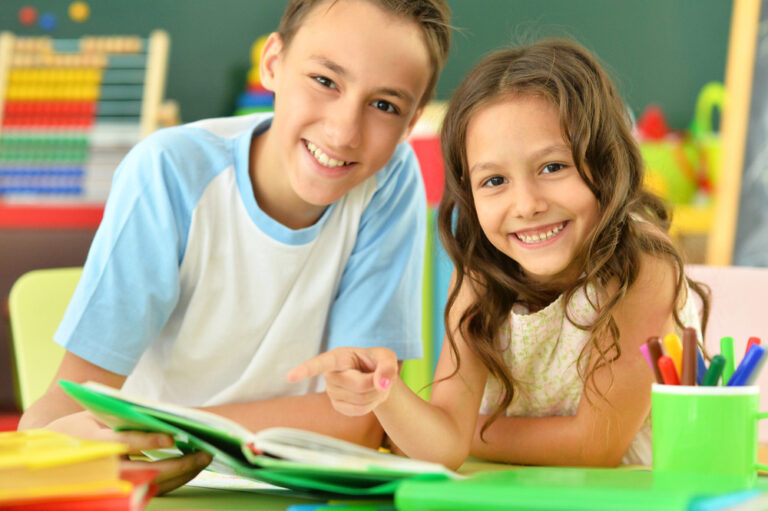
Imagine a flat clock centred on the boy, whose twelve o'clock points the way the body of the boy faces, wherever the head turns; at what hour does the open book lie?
The open book is roughly at 12 o'clock from the boy.

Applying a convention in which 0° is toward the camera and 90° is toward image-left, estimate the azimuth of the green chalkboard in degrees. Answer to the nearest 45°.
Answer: approximately 0°

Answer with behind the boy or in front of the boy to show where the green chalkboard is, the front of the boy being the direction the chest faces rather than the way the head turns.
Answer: behind

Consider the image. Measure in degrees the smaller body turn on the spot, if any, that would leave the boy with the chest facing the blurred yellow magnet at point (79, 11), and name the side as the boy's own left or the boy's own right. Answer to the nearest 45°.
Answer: approximately 180°

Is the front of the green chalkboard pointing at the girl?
yes

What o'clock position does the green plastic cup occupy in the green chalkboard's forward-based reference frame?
The green plastic cup is roughly at 12 o'clock from the green chalkboard.

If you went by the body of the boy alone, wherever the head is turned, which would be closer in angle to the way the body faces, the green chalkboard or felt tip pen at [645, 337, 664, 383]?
the felt tip pen

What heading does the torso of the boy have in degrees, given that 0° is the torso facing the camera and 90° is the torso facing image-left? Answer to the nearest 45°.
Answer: approximately 0°

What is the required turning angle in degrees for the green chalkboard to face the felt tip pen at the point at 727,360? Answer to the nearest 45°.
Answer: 0° — it already faces it

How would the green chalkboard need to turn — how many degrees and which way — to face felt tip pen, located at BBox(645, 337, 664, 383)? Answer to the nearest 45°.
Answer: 0° — it already faces it

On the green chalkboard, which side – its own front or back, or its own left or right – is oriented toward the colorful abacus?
right
